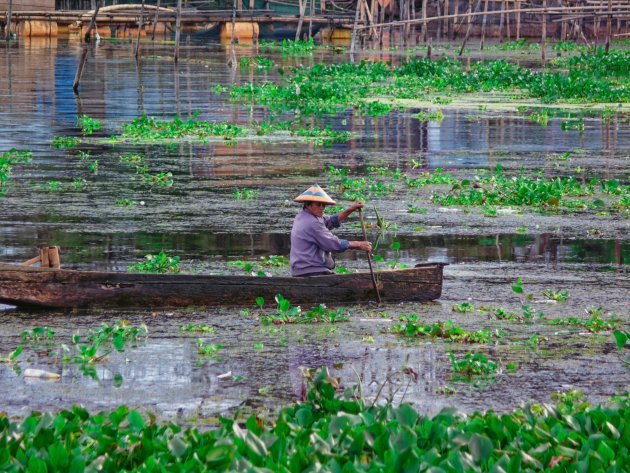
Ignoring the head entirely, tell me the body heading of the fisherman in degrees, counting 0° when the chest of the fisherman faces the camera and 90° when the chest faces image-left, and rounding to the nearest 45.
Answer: approximately 270°

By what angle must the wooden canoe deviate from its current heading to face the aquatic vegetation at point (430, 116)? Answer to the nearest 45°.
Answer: approximately 90° to its left

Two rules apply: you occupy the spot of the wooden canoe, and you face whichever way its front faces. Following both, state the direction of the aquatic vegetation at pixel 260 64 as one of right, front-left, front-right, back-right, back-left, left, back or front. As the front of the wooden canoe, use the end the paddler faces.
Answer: left

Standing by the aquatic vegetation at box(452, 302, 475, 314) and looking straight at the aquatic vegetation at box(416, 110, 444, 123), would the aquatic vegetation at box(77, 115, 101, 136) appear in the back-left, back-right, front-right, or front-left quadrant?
front-left

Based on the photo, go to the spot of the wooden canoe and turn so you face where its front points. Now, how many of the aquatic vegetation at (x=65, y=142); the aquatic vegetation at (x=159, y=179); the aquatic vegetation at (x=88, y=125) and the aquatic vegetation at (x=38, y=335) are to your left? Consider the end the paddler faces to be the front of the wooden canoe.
3

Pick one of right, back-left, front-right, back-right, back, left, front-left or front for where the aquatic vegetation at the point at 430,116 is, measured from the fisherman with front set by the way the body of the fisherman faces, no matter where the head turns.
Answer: left

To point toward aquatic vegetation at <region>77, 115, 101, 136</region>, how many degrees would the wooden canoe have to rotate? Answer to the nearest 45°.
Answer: approximately 90° to its left

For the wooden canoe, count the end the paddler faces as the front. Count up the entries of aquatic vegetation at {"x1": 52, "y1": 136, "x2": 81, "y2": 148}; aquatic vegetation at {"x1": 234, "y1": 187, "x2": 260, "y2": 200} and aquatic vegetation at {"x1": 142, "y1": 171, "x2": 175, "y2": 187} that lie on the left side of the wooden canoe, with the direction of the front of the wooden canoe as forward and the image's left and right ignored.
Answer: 3

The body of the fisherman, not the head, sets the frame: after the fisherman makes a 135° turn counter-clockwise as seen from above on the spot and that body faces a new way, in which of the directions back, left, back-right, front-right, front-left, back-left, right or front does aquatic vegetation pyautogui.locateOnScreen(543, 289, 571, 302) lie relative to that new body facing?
back-right

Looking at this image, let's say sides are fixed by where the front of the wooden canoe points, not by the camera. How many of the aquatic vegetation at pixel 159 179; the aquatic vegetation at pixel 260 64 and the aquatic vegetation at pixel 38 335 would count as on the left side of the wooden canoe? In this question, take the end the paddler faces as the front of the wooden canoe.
2

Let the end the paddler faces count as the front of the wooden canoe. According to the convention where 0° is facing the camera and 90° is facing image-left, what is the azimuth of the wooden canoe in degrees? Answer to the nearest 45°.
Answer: approximately 270°

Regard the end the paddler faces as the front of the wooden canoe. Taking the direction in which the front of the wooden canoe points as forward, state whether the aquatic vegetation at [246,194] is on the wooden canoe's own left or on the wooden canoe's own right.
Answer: on the wooden canoe's own left
